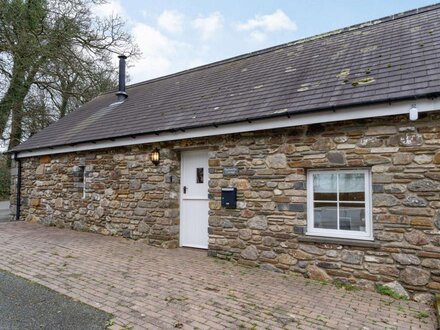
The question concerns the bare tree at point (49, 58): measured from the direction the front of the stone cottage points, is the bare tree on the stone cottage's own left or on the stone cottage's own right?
on the stone cottage's own right

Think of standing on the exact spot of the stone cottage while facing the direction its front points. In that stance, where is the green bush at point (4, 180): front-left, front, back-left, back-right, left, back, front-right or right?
right

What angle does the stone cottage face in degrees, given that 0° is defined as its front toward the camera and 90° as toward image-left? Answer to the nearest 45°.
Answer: approximately 45°
